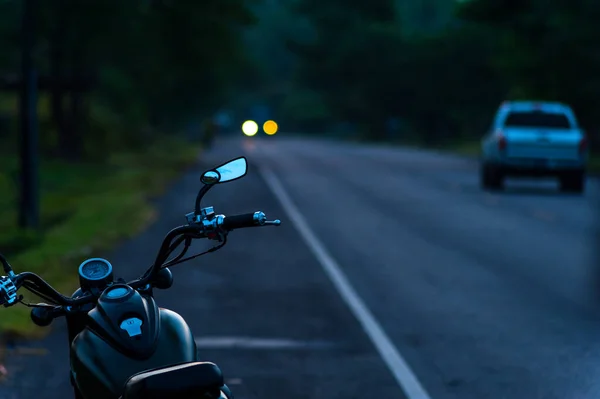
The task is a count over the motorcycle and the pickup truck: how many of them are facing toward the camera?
0

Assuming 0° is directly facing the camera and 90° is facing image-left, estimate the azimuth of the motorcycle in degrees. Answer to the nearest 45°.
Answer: approximately 135°

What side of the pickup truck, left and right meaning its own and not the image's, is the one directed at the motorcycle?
back

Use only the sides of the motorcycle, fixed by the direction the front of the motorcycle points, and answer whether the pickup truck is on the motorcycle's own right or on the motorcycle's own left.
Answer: on the motorcycle's own right

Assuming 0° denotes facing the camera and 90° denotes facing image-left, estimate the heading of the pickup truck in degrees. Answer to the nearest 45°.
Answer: approximately 180°
